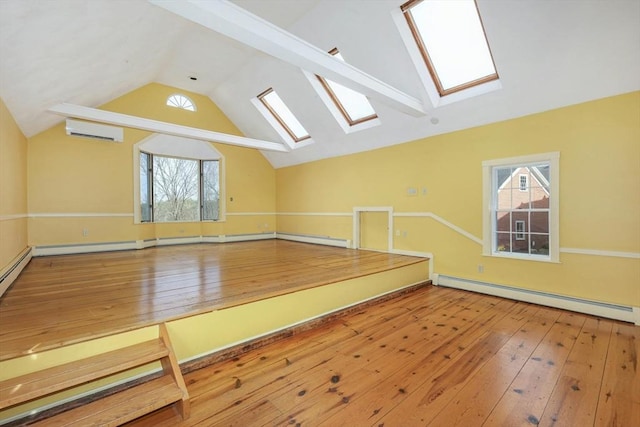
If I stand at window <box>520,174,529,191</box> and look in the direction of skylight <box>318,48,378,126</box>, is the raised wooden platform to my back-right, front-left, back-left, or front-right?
front-left

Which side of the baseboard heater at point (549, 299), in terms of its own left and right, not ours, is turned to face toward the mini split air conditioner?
front

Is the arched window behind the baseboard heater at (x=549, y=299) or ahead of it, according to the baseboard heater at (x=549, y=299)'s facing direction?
ahead

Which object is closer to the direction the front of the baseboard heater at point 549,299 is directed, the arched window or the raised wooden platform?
the raised wooden platform

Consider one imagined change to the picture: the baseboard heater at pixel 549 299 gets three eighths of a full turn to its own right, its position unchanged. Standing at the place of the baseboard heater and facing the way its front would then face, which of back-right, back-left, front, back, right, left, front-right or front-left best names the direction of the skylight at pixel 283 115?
left

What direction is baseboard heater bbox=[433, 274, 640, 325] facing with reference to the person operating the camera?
facing the viewer and to the left of the viewer

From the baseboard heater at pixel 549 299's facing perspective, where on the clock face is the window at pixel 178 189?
The window is roughly at 1 o'clock from the baseboard heater.

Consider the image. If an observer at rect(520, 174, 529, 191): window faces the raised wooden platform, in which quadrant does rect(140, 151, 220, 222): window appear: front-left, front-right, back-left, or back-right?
front-right
